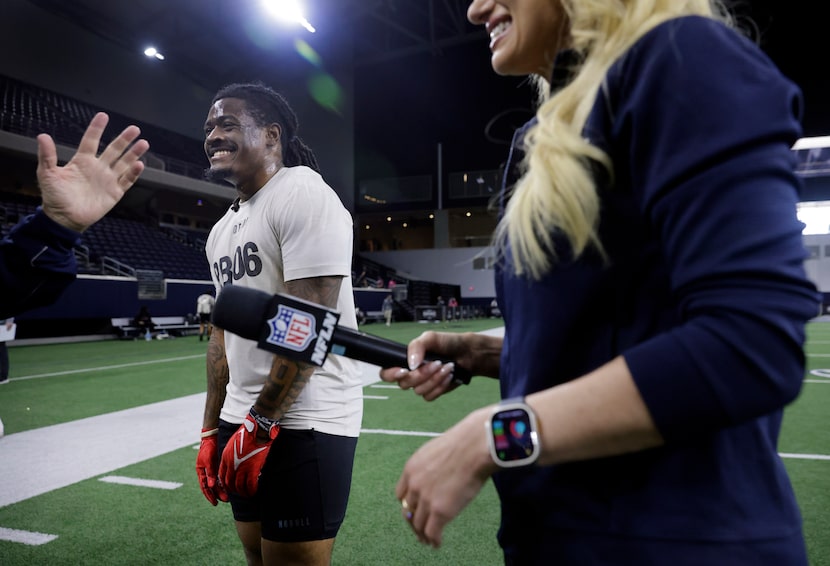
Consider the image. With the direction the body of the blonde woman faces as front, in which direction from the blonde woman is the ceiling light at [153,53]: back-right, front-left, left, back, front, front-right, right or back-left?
front-right

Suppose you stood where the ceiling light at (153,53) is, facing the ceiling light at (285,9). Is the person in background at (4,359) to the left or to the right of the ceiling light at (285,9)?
right

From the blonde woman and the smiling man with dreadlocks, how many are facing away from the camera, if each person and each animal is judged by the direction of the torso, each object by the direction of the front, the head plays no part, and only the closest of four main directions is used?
0

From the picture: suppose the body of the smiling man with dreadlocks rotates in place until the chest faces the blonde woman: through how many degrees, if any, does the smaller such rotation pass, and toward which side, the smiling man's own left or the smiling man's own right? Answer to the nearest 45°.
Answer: approximately 45° to the smiling man's own left

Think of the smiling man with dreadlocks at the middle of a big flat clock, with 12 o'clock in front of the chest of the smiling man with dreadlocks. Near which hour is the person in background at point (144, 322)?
The person in background is roughly at 4 o'clock from the smiling man with dreadlocks.

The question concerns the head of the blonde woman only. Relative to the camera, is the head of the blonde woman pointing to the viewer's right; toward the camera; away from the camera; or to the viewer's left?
to the viewer's left

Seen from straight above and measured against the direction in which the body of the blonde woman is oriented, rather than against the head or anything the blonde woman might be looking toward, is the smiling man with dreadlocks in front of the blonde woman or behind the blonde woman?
in front

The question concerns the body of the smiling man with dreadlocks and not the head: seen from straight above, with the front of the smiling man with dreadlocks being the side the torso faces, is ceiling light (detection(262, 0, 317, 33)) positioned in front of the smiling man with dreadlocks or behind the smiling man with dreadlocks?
behind

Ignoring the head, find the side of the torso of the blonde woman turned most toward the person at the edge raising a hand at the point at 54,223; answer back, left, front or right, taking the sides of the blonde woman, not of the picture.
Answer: front

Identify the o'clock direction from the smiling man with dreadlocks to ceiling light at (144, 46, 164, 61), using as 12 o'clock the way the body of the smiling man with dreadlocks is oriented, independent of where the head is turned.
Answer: The ceiling light is roughly at 4 o'clock from the smiling man with dreadlocks.

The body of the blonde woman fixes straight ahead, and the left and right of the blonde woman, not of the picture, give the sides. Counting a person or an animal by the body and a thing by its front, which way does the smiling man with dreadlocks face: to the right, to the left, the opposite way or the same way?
to the left

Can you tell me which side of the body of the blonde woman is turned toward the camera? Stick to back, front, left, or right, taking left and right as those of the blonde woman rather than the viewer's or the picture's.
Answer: left

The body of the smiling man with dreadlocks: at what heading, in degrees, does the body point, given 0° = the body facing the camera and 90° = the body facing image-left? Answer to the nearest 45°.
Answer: approximately 45°

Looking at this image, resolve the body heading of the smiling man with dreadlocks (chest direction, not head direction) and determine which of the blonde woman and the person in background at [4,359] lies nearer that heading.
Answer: the blonde woman
